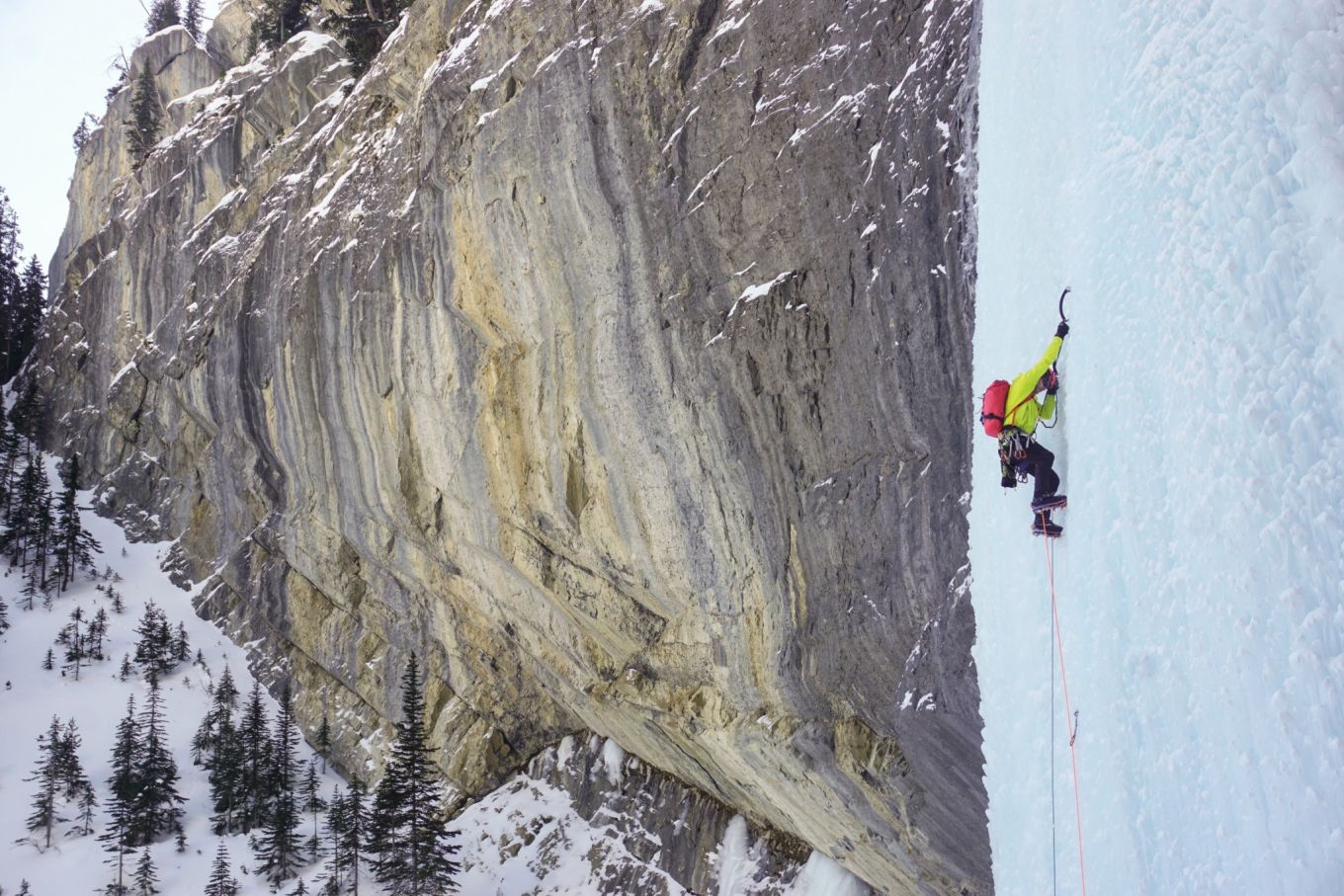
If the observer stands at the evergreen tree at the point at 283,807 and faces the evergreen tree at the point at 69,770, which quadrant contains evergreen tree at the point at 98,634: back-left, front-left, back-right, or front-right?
front-right

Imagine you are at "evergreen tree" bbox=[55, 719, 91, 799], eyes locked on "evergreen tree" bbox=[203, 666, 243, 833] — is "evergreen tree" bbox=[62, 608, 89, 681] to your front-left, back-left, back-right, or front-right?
back-left

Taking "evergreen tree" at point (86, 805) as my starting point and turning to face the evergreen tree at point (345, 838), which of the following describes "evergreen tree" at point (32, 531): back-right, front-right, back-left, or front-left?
back-left

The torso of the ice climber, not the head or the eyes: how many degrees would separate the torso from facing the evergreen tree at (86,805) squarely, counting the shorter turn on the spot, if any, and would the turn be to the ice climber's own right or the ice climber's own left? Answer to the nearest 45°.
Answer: approximately 135° to the ice climber's own left

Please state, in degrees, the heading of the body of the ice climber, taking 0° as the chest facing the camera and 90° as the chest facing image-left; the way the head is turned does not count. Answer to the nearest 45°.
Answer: approximately 270°

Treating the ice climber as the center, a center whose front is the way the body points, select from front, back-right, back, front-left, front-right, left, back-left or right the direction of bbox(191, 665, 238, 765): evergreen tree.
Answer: back-left

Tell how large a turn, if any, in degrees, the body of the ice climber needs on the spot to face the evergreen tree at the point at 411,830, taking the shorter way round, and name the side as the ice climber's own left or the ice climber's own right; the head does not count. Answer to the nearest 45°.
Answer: approximately 135° to the ice climber's own left

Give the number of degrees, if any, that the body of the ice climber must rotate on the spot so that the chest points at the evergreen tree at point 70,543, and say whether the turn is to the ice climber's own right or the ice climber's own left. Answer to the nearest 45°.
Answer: approximately 135° to the ice climber's own left
